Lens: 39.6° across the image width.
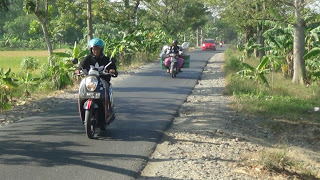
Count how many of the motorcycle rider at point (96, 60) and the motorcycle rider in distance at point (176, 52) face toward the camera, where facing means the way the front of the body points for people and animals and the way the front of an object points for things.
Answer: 2

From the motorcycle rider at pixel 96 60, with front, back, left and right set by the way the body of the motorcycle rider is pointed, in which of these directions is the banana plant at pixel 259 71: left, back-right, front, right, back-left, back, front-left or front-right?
back-left

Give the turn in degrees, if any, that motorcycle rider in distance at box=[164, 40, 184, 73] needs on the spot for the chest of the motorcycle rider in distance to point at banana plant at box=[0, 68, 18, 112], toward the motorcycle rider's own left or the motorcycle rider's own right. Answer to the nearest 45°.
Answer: approximately 45° to the motorcycle rider's own right

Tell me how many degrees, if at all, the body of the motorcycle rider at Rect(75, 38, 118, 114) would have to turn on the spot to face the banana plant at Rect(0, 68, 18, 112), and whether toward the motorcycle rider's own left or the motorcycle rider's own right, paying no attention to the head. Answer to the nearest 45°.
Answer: approximately 135° to the motorcycle rider's own right

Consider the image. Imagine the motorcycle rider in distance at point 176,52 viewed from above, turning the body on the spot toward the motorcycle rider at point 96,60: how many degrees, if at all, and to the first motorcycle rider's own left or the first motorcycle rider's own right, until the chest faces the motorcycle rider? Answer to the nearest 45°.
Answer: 0° — they already face them

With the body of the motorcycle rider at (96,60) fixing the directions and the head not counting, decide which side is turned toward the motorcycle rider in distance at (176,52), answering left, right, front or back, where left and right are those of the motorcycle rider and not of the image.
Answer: back

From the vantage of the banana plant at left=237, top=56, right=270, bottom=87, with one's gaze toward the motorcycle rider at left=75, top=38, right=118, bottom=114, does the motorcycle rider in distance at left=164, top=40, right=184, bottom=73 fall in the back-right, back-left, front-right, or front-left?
back-right

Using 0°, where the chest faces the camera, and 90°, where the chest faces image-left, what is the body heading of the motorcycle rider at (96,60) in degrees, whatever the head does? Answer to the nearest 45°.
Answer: approximately 0°
